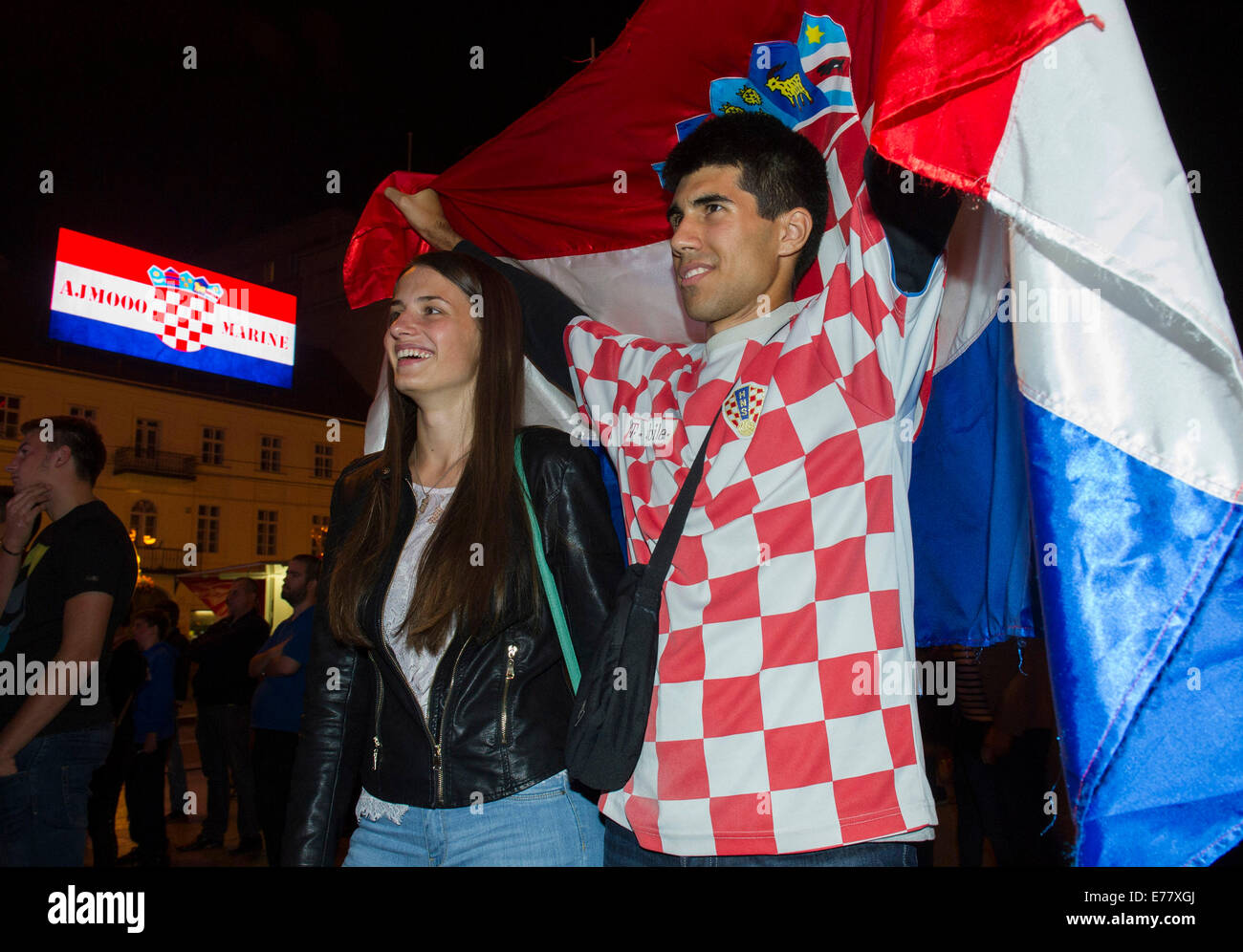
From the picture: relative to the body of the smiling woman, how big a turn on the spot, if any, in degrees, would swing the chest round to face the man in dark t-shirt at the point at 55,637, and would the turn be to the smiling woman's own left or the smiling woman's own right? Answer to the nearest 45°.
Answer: approximately 90° to the smiling woman's own right

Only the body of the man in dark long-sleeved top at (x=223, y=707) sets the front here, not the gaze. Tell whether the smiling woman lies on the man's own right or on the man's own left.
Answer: on the man's own left
